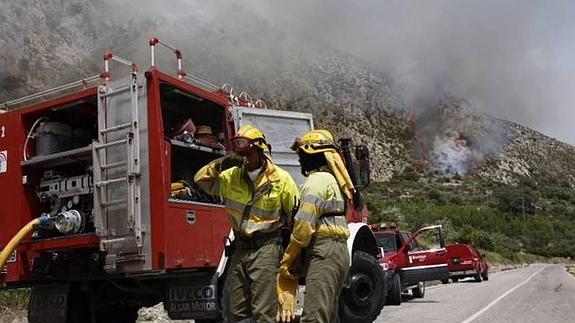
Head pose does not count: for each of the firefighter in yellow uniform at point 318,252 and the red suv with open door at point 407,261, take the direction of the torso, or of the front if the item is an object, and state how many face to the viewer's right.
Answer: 0

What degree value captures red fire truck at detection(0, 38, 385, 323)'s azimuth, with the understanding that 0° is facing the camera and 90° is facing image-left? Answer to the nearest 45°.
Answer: approximately 225°

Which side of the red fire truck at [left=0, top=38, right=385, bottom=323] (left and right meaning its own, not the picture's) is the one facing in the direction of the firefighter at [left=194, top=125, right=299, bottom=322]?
right

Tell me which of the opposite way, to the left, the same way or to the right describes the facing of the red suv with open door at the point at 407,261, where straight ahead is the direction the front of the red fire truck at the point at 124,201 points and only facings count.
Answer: the opposite way

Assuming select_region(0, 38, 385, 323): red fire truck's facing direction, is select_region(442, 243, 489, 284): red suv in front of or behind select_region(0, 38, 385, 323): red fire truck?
in front

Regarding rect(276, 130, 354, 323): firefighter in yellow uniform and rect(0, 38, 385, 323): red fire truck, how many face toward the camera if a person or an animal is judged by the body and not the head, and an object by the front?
0

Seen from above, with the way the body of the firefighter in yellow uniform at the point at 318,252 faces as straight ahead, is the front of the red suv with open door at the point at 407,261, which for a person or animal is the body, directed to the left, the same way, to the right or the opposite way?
to the left

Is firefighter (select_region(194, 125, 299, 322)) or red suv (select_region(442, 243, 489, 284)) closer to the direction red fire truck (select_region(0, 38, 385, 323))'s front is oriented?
the red suv

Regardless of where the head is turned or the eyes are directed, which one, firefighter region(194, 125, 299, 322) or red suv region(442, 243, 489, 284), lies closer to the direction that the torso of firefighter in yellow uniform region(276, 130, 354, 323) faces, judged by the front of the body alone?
the firefighter

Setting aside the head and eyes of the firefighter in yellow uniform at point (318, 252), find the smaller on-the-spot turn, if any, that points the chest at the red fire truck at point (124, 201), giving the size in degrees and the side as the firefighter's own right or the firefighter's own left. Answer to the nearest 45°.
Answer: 0° — they already face it

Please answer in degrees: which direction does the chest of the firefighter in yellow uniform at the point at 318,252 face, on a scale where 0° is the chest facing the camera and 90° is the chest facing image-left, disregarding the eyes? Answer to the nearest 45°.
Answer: approximately 135°

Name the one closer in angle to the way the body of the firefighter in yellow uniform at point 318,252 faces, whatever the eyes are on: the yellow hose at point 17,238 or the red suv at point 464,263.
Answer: the yellow hose

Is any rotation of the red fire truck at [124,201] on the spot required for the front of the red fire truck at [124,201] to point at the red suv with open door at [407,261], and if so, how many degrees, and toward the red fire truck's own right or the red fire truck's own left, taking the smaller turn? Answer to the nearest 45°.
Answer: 0° — it already faces it

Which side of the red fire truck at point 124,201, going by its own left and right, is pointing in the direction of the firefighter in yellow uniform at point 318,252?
right
